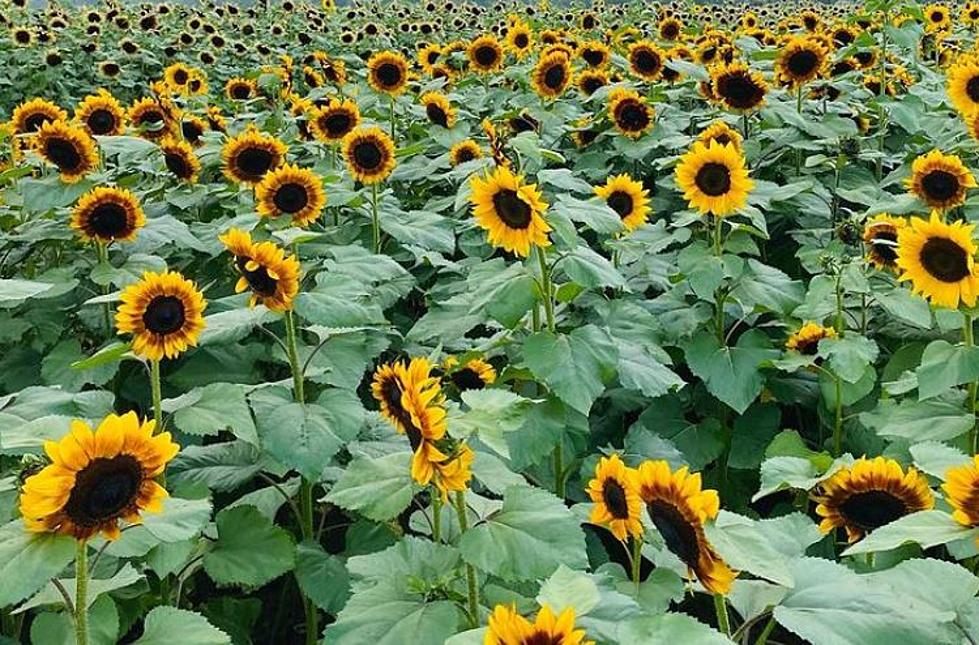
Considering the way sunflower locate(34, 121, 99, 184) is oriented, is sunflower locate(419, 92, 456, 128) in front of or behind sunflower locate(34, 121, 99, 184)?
behind

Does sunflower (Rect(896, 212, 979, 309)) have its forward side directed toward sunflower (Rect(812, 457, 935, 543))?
yes

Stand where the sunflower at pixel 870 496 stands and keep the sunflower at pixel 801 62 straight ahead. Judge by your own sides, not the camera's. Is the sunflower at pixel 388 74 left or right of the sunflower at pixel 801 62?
left

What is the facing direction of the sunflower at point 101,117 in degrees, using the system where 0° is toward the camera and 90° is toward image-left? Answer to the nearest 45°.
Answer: approximately 0°

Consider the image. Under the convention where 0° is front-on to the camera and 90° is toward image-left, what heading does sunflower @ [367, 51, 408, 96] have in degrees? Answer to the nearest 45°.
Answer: approximately 0°

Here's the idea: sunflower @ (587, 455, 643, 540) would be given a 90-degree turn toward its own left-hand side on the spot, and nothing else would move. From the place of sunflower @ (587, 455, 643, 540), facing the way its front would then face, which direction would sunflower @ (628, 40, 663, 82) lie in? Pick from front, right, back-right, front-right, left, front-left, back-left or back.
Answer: back-left
